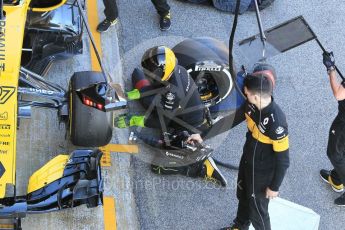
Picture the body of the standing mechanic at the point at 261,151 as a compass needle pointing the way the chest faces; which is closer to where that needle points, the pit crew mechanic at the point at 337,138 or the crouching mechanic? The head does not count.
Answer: the crouching mechanic

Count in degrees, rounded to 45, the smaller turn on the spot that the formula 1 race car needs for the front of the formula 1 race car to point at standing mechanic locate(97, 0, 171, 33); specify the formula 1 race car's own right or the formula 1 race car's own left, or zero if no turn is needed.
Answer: approximately 180°

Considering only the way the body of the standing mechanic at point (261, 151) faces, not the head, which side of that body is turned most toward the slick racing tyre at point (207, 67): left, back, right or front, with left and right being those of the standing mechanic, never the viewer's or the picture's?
right

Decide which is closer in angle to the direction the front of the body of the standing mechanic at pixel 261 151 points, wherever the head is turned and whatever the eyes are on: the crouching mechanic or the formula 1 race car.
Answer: the formula 1 race car

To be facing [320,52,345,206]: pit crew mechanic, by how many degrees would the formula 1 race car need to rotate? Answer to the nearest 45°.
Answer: approximately 90° to its left

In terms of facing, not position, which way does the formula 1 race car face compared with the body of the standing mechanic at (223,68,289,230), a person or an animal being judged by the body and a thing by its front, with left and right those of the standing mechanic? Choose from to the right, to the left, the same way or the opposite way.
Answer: to the left

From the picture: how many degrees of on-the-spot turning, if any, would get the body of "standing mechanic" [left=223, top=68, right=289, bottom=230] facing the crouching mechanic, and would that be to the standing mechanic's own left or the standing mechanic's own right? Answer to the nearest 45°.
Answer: approximately 90° to the standing mechanic's own right

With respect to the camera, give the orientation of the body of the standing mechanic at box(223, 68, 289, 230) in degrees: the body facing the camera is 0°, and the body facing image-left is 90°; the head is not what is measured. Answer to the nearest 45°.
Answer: approximately 45°

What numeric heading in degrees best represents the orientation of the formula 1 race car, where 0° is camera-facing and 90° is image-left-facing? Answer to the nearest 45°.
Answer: approximately 0°

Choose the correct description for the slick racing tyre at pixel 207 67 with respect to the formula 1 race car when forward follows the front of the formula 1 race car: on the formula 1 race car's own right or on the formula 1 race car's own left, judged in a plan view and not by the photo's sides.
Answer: on the formula 1 race car's own left

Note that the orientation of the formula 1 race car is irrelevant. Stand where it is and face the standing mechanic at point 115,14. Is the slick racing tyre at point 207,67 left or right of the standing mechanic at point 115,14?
right

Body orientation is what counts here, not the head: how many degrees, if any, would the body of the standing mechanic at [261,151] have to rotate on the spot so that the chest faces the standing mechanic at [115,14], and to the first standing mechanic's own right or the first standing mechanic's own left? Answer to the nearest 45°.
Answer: approximately 90° to the first standing mechanic's own right
